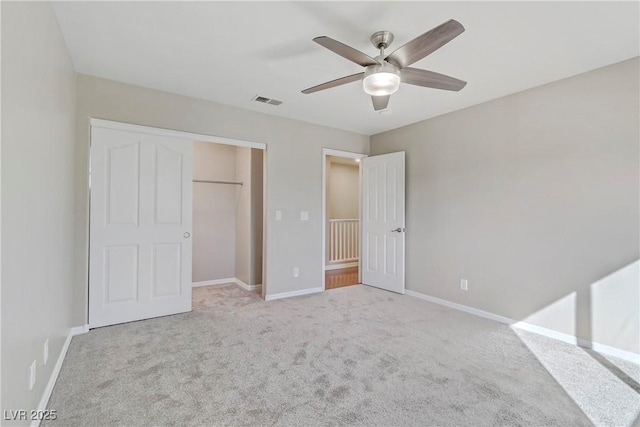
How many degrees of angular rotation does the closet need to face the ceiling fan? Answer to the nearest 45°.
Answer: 0° — it already faces it

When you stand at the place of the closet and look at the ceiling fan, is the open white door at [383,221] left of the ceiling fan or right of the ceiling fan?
left

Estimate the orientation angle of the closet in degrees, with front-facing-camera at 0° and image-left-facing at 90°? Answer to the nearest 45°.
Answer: approximately 0°

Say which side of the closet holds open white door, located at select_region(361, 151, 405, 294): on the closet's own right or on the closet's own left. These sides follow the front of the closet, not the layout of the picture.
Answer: on the closet's own left

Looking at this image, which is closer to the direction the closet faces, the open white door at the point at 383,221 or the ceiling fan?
the ceiling fan
